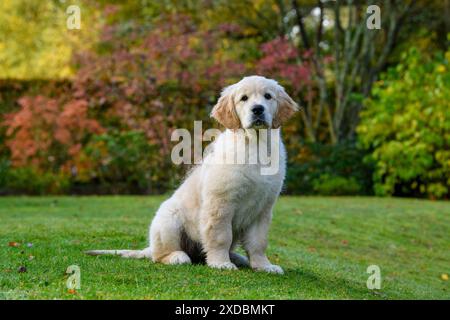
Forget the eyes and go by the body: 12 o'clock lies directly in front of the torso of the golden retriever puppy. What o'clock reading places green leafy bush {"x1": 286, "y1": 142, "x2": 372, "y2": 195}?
The green leafy bush is roughly at 8 o'clock from the golden retriever puppy.

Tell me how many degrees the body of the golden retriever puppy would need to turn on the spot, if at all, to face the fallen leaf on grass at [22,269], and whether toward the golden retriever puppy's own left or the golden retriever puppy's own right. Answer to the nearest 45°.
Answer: approximately 135° to the golden retriever puppy's own right

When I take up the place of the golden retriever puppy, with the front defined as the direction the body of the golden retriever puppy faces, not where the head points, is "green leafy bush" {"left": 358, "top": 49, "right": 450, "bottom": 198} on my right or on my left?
on my left

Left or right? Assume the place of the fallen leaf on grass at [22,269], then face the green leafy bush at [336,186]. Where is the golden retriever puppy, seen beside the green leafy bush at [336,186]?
right

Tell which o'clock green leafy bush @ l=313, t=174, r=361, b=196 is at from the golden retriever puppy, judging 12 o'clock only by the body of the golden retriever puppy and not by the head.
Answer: The green leafy bush is roughly at 8 o'clock from the golden retriever puppy.

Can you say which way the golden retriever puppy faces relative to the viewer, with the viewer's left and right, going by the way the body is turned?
facing the viewer and to the right of the viewer
